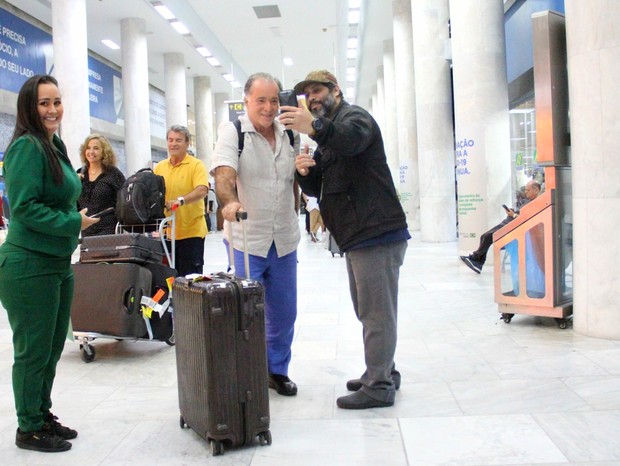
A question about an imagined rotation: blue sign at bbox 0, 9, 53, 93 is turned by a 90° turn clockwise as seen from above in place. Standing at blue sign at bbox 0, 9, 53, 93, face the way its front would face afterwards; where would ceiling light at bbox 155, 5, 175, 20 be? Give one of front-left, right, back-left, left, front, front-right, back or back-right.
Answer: back-left

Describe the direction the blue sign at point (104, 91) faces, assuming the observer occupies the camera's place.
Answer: facing the viewer and to the right of the viewer

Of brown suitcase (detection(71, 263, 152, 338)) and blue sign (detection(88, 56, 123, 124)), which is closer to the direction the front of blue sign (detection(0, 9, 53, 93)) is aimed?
the brown suitcase

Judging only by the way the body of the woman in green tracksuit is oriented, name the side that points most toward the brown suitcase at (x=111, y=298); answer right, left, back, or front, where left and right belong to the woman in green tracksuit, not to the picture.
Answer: left

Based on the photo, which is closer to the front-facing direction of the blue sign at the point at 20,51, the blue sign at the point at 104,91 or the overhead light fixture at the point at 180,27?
the overhead light fixture

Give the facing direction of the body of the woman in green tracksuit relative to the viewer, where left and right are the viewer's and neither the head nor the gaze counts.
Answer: facing to the right of the viewer

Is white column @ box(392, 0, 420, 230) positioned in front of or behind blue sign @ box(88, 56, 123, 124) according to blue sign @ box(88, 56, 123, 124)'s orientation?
in front

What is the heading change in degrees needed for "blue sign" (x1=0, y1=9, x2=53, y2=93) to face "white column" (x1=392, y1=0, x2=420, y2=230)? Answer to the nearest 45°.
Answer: approximately 45° to its left

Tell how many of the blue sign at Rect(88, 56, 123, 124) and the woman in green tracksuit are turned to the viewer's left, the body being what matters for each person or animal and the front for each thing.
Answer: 0

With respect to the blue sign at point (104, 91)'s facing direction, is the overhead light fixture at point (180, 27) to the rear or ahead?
ahead

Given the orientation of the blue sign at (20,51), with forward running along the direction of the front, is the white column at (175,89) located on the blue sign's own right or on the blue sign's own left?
on the blue sign's own left

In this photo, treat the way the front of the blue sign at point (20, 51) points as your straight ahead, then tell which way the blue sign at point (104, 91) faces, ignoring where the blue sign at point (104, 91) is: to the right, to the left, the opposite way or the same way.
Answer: the same way

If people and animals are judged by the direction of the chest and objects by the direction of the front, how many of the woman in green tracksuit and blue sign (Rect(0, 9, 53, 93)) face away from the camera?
0
